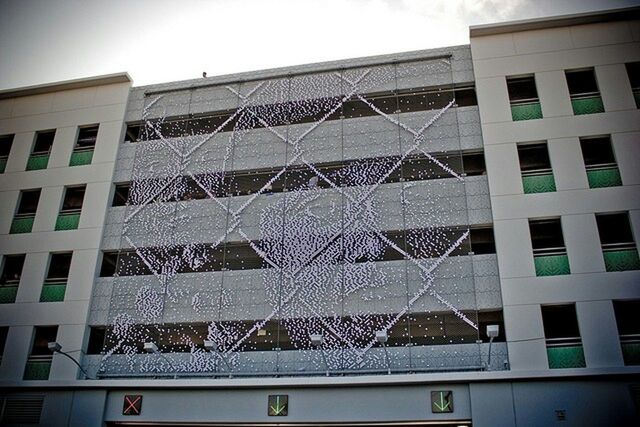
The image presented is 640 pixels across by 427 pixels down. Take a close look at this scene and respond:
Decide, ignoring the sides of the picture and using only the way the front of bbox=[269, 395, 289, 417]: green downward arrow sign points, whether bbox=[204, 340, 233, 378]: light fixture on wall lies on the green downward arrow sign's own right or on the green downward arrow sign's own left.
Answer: on the green downward arrow sign's own right

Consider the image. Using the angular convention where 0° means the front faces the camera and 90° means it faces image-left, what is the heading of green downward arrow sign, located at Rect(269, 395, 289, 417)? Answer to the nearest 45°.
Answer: approximately 0°

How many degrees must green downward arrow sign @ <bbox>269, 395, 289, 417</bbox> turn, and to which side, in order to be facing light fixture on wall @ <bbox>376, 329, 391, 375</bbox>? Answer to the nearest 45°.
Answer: approximately 45° to its left

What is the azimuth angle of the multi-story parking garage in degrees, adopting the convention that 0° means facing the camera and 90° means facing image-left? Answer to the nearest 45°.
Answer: approximately 0°
